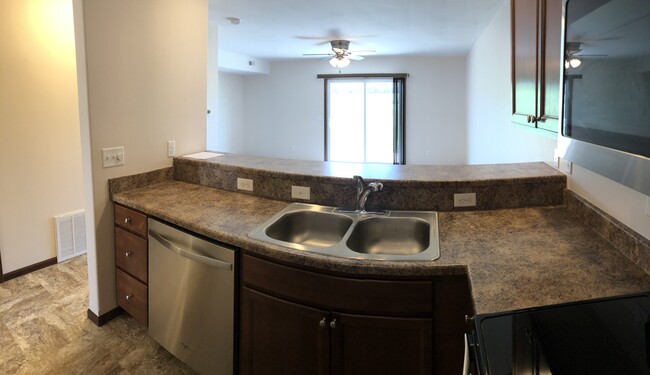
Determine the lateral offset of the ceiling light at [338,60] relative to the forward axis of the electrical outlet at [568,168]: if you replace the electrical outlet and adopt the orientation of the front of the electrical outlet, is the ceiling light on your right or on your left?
on your right

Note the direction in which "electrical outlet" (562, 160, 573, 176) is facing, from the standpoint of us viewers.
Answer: facing the viewer and to the left of the viewer

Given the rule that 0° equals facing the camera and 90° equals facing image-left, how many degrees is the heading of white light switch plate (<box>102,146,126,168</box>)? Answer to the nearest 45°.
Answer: approximately 315°

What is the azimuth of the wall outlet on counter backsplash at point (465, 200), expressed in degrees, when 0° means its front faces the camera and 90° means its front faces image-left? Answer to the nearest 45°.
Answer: approximately 0°

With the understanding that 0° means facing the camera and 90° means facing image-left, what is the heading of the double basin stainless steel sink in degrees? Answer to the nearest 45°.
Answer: approximately 0°

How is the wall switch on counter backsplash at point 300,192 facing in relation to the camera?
toward the camera
